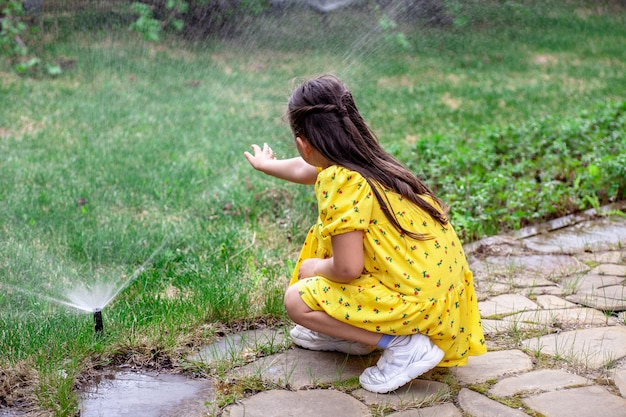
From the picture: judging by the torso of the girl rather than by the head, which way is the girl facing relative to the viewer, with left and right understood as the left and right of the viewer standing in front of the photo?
facing away from the viewer and to the left of the viewer

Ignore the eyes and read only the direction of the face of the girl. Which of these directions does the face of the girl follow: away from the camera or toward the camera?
away from the camera

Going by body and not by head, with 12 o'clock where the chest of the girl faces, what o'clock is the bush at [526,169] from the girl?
The bush is roughly at 2 o'clock from the girl.

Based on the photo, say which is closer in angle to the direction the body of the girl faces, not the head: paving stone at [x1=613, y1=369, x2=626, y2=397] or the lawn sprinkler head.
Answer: the lawn sprinkler head

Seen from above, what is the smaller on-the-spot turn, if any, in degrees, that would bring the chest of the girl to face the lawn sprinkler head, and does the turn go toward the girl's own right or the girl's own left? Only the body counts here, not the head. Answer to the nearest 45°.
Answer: approximately 45° to the girl's own left
